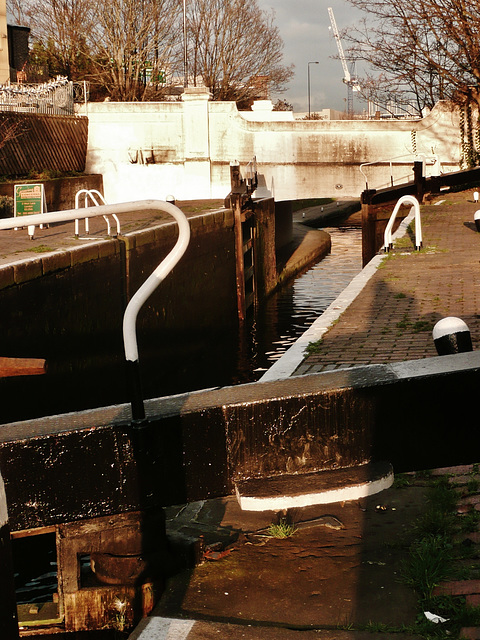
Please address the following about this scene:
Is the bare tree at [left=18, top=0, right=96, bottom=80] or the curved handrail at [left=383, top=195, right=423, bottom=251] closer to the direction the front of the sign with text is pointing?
the curved handrail

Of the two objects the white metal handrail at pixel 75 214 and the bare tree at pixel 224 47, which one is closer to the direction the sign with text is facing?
the white metal handrail

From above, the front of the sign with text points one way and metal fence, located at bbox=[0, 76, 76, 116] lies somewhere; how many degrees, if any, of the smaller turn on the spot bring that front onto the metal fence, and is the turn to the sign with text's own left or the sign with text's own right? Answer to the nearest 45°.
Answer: approximately 180°

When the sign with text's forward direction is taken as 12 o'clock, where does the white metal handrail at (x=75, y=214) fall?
The white metal handrail is roughly at 12 o'clock from the sign with text.

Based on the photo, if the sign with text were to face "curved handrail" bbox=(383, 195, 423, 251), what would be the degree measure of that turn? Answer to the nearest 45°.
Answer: approximately 45° to its left

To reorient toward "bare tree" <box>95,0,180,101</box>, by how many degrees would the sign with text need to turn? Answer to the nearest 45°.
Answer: approximately 180°

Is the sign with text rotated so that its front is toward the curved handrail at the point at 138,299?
yes

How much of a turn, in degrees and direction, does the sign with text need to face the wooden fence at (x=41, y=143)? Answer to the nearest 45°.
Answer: approximately 180°

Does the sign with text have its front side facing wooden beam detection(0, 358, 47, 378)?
yes

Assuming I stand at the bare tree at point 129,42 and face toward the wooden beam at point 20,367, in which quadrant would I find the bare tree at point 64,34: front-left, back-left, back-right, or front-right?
back-right

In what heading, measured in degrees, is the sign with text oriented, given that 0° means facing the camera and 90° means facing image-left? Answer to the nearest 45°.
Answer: approximately 0°
